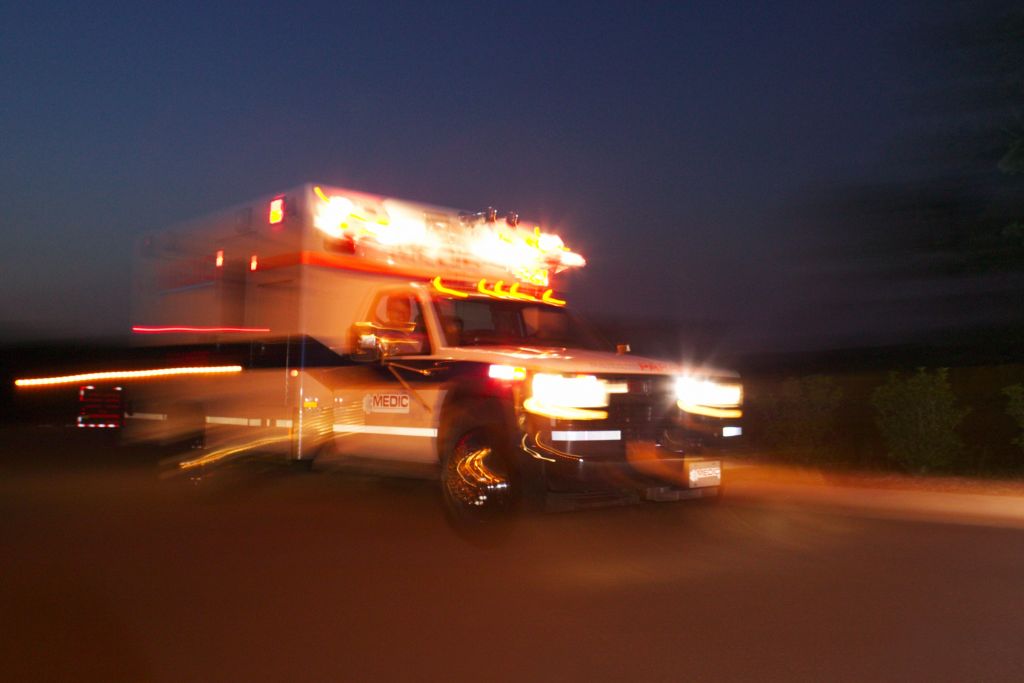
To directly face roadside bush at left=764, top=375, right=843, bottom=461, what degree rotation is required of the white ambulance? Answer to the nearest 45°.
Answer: approximately 90° to its left

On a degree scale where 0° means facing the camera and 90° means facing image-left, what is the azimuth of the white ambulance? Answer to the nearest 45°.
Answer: approximately 315°

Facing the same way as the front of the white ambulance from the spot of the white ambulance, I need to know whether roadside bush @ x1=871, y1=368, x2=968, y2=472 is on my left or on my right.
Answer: on my left
